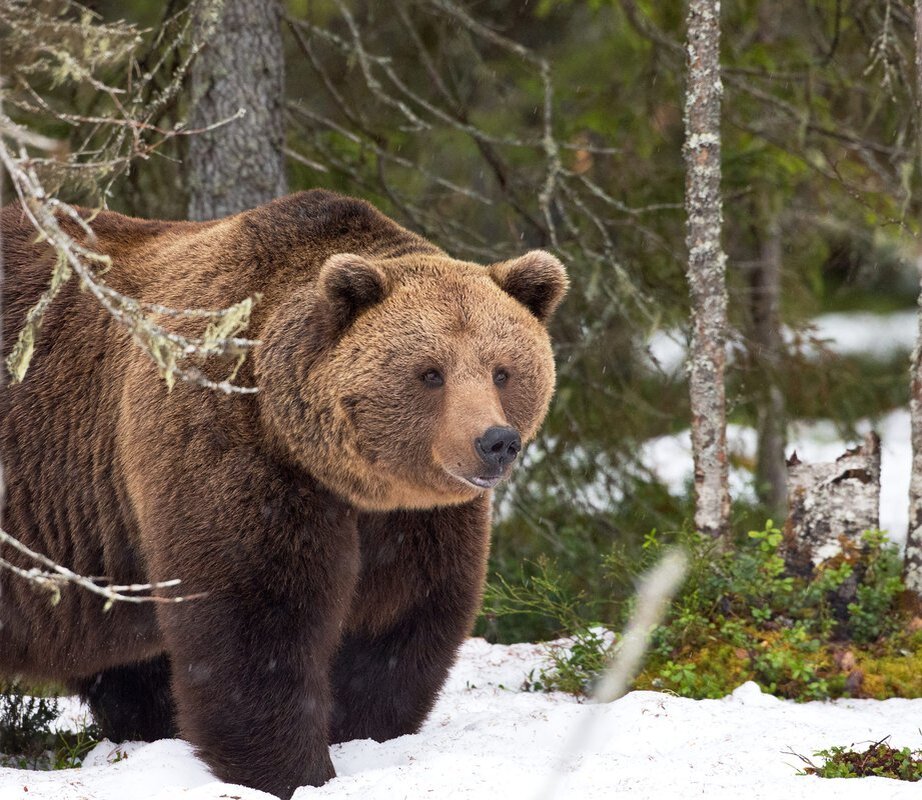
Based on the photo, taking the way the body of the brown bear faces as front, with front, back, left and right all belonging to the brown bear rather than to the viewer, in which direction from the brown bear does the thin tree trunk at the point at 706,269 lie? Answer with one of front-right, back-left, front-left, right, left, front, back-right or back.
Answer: left

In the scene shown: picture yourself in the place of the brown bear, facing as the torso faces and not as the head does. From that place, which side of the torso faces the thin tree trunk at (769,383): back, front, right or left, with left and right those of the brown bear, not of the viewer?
left

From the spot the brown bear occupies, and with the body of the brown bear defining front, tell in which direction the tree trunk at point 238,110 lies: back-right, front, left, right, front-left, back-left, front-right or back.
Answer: back-left

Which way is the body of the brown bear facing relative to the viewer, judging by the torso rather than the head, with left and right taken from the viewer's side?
facing the viewer and to the right of the viewer

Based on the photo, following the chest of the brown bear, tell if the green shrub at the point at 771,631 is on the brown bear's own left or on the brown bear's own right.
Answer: on the brown bear's own left
